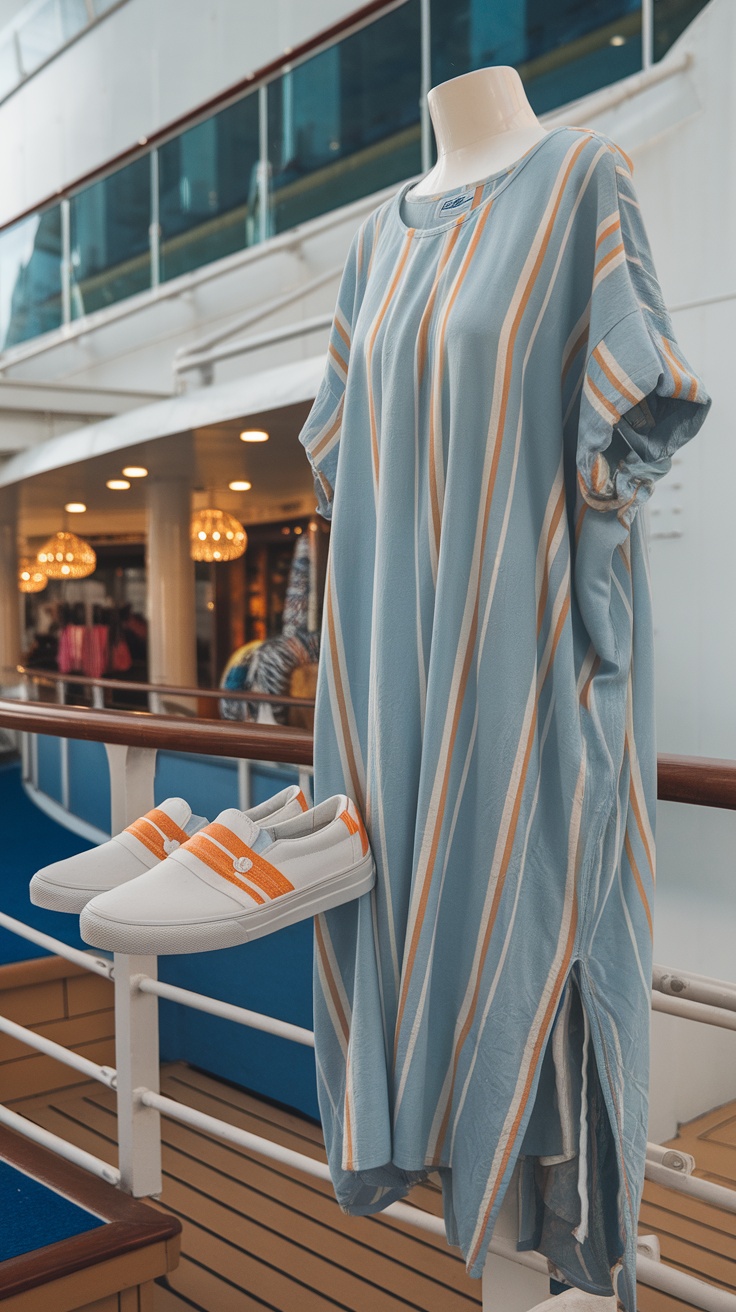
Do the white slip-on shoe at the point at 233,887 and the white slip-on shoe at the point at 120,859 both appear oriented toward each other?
no

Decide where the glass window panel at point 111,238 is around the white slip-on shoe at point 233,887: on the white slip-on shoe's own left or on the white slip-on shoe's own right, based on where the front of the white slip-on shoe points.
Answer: on the white slip-on shoe's own right

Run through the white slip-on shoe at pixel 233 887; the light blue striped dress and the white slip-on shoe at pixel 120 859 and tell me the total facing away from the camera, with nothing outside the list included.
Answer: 0

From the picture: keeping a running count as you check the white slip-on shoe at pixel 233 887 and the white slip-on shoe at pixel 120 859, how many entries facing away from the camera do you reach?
0

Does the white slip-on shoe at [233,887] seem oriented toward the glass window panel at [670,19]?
no

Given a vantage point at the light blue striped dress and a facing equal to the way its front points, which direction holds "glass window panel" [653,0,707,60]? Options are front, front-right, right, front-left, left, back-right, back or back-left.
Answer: back-right

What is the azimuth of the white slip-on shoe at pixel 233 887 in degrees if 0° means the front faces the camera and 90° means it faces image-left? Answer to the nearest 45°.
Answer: approximately 45°

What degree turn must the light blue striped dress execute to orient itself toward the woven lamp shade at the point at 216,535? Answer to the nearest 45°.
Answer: approximately 135° to its right

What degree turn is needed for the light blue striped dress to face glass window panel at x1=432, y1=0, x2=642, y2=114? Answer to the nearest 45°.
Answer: approximately 135° to its right

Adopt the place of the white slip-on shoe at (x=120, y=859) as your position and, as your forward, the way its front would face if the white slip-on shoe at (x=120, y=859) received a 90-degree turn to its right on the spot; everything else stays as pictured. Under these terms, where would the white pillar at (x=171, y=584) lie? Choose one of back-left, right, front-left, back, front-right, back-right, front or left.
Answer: front-right

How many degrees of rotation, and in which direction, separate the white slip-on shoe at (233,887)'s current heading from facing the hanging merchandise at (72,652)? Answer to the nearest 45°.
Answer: approximately 135° to its right

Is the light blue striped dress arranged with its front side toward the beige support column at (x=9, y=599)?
no

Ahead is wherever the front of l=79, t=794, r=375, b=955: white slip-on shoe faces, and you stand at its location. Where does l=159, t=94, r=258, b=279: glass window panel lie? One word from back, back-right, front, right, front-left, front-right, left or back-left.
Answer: back-right

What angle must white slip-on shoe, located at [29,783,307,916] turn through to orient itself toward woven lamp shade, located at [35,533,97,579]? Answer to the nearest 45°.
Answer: approximately 135° to its right

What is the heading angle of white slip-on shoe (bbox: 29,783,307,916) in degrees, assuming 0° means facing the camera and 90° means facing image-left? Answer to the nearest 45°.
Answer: approximately 45°

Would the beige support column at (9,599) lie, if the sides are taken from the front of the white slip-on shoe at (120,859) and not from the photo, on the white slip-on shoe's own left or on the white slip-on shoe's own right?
on the white slip-on shoe's own right

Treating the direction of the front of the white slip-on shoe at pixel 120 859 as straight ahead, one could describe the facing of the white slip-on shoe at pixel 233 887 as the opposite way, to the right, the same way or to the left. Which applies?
the same way

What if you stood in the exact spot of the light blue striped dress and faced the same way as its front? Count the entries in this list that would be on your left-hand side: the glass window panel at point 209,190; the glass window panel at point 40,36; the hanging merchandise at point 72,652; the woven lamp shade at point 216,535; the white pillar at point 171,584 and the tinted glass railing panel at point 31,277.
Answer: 0

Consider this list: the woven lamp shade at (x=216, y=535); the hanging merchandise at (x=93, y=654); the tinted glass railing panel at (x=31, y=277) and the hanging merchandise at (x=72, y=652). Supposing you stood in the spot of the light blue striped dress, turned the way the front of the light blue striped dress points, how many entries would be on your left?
0

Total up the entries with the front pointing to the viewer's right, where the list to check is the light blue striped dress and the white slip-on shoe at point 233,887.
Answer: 0
